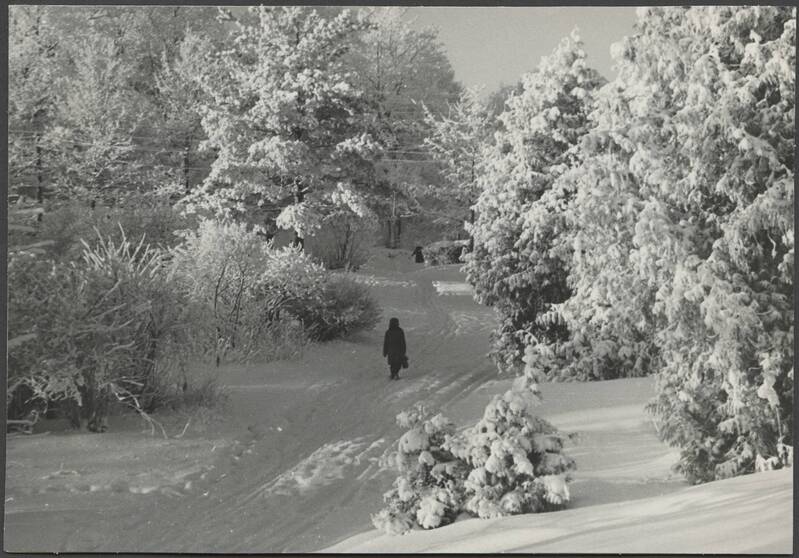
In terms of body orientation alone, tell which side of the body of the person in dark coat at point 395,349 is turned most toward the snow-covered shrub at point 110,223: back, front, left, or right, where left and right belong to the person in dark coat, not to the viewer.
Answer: left

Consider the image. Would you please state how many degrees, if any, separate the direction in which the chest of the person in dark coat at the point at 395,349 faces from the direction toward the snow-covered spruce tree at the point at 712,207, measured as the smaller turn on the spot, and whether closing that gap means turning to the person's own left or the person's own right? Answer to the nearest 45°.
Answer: approximately 135° to the person's own right

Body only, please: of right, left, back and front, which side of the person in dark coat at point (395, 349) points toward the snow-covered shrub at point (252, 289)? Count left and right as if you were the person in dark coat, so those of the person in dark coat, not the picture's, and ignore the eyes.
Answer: left

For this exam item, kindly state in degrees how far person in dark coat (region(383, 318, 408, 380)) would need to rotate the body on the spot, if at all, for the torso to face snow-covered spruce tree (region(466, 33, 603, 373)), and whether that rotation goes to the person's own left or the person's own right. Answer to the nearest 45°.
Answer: approximately 45° to the person's own right

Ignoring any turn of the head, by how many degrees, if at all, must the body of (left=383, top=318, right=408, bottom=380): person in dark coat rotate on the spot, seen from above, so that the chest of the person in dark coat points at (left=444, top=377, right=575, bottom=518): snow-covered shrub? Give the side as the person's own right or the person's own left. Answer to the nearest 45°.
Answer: approximately 180°

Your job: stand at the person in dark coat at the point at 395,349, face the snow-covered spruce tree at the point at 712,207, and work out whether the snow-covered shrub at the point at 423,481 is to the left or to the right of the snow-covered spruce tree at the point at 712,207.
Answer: right

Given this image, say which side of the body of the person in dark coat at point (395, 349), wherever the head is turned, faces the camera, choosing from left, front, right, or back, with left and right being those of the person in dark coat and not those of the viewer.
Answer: back
